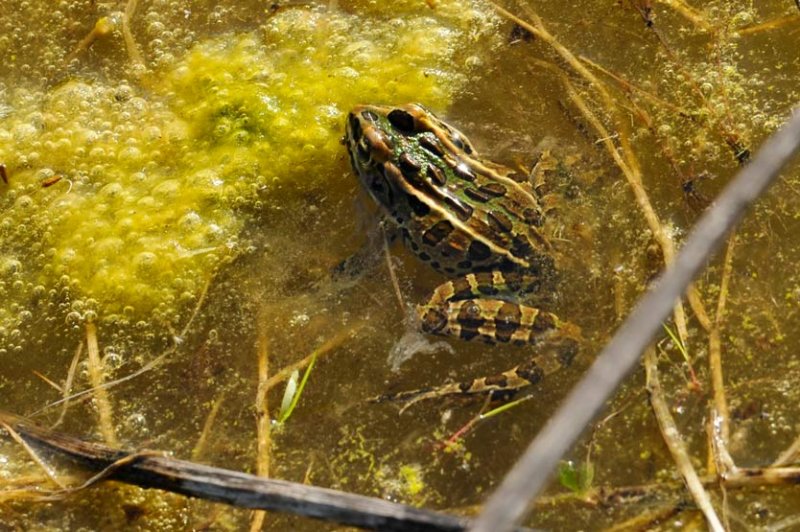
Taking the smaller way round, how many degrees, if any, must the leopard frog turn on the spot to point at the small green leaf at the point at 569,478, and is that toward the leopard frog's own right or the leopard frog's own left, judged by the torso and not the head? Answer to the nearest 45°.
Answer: approximately 180°

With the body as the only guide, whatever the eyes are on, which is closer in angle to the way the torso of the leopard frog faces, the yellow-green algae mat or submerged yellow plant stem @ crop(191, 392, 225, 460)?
the yellow-green algae mat

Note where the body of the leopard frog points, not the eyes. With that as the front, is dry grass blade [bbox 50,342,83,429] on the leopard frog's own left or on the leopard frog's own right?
on the leopard frog's own left

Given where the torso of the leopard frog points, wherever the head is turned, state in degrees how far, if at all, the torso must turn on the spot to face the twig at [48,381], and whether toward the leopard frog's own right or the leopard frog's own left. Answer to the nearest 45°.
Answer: approximately 90° to the leopard frog's own left

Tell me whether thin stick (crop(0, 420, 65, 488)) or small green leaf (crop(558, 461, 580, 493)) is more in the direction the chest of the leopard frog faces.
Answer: the thin stick

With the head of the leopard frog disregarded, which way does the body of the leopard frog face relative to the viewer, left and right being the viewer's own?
facing away from the viewer and to the left of the viewer

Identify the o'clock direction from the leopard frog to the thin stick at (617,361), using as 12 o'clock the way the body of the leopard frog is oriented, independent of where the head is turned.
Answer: The thin stick is roughly at 7 o'clock from the leopard frog.

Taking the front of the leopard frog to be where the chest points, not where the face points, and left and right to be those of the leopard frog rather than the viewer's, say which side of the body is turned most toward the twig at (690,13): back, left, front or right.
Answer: right

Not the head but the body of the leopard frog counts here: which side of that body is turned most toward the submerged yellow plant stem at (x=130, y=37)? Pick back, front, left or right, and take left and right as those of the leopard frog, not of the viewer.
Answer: front

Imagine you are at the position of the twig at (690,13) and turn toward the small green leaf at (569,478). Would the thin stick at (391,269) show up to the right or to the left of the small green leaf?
right

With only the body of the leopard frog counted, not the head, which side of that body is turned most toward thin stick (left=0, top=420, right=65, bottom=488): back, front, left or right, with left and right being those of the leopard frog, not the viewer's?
left

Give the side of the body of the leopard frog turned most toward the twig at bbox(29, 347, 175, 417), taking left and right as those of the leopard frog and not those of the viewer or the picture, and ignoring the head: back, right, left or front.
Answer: left

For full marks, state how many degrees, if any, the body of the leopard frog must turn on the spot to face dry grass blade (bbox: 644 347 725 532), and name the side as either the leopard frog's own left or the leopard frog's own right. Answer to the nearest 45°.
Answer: approximately 180°

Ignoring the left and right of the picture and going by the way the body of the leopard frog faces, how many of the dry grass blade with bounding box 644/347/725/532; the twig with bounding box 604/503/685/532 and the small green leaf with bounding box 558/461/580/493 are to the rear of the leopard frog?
3

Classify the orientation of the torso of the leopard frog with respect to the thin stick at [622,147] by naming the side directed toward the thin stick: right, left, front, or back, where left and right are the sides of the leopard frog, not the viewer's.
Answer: right

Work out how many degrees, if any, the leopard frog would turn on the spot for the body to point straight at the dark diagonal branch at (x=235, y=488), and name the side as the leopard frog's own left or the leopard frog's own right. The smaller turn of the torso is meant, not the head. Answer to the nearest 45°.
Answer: approximately 135° to the leopard frog's own left
